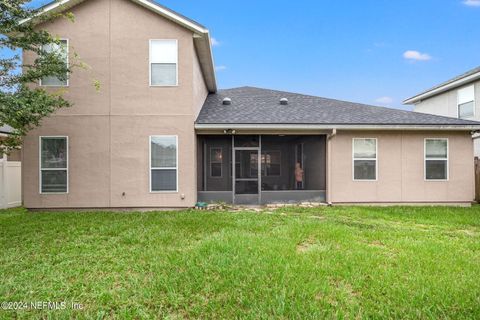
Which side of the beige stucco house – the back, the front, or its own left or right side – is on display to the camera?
back

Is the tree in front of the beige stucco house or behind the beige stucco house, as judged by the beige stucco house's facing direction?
behind

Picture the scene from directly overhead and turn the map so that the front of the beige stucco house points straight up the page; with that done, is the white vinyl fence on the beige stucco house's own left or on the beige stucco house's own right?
on the beige stucco house's own left
